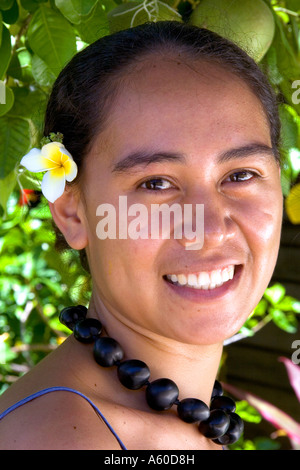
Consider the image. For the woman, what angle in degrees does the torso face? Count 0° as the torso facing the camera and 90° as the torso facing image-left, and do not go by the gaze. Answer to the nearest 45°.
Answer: approximately 315°

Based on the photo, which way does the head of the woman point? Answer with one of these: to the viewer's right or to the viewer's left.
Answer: to the viewer's right
